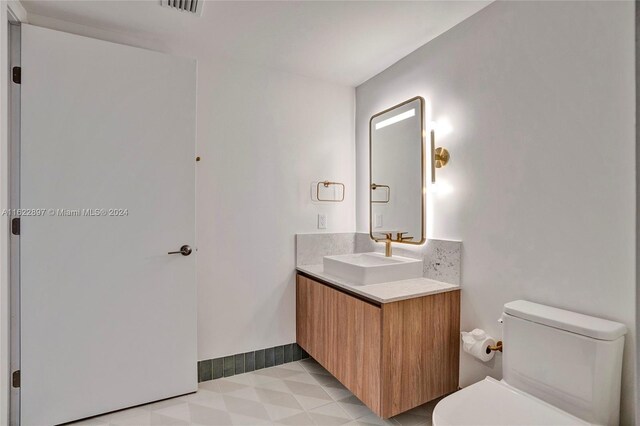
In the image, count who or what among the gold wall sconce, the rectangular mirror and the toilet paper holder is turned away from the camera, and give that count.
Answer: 0

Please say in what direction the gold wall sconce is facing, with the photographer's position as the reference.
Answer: facing the viewer and to the left of the viewer

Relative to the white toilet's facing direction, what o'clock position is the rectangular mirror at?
The rectangular mirror is roughly at 3 o'clock from the white toilet.

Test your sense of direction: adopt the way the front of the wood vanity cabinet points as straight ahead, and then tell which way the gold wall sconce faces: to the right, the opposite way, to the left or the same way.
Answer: the same way

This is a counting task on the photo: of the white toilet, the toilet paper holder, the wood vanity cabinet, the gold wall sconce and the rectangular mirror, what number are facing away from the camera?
0

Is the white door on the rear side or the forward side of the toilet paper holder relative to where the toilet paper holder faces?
on the forward side

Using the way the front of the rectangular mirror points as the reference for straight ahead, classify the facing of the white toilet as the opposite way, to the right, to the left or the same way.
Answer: the same way

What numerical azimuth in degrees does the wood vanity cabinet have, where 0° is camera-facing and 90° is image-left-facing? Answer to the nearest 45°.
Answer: approximately 45°

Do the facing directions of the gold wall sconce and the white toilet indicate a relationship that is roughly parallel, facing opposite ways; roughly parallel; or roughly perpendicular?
roughly parallel

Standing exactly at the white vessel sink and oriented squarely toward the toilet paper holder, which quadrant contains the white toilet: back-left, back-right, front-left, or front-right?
front-right

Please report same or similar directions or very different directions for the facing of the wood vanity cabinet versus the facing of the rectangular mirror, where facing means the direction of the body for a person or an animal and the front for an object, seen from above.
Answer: same or similar directions

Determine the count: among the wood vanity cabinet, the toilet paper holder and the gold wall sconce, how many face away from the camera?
0

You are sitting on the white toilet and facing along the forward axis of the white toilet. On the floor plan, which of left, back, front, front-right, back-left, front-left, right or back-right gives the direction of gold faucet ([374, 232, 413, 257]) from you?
right

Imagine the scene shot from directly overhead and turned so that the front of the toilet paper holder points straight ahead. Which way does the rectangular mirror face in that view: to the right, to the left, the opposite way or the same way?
the same way
